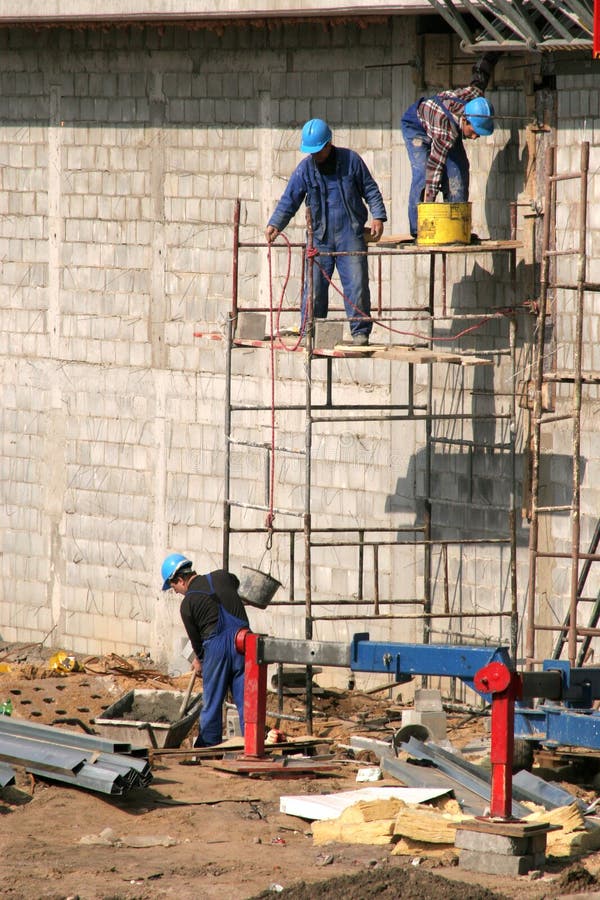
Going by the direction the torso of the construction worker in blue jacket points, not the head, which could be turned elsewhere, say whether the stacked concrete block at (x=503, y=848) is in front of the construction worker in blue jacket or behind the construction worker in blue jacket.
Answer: in front

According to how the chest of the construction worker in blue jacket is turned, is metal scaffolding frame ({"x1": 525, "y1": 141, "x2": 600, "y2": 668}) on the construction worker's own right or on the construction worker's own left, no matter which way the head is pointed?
on the construction worker's own left

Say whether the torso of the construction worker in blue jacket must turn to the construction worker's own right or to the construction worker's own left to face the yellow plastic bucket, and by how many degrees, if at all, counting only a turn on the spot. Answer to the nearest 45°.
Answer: approximately 45° to the construction worker's own left

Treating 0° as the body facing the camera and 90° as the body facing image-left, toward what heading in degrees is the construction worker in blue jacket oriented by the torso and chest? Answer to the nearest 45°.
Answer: approximately 0°

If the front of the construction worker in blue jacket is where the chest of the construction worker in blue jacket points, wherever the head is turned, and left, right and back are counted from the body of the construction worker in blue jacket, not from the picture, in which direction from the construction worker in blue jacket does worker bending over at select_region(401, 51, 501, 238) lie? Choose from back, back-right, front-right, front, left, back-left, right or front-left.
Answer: left
